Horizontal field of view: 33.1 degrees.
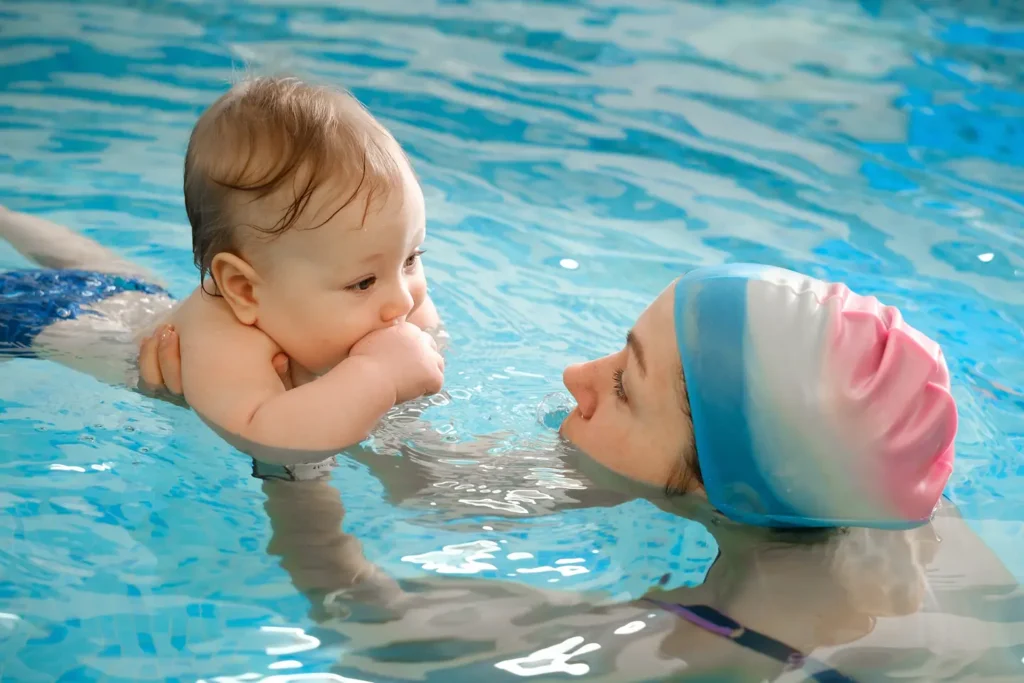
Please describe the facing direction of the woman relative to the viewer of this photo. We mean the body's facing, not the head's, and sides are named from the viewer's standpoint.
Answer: facing to the left of the viewer

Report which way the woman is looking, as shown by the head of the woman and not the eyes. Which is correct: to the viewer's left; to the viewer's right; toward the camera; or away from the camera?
to the viewer's left
